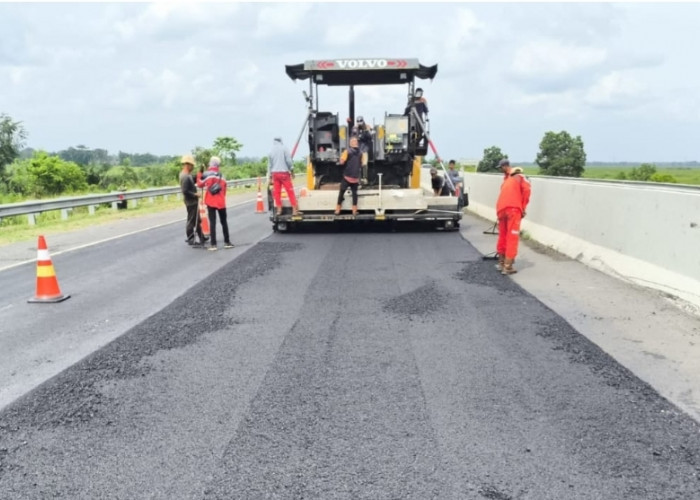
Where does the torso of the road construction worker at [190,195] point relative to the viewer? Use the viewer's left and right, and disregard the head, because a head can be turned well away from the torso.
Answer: facing to the right of the viewer

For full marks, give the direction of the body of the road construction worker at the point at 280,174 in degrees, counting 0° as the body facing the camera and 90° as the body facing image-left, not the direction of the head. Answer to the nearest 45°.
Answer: approximately 180°

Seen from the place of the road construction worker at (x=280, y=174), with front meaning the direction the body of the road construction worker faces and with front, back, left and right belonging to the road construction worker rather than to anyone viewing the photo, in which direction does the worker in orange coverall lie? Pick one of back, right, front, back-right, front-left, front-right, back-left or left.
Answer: back-right

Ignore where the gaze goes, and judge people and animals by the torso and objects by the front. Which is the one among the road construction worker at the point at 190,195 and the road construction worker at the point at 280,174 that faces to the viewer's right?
the road construction worker at the point at 190,195

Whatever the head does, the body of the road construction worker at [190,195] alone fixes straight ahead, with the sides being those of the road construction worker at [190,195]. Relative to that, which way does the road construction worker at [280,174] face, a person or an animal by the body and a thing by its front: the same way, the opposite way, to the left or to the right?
to the left

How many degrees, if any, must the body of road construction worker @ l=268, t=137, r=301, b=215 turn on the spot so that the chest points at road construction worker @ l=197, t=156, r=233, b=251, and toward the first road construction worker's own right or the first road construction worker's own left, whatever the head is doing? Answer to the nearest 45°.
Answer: approximately 135° to the first road construction worker's own left

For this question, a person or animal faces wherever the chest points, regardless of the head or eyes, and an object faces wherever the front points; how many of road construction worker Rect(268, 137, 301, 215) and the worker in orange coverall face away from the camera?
1

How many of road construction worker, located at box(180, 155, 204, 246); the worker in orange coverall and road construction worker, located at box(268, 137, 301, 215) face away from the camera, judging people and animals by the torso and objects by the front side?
1

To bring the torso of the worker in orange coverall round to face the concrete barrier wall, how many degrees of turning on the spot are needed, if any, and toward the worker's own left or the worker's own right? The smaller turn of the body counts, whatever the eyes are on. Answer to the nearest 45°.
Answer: approximately 135° to the worker's own left

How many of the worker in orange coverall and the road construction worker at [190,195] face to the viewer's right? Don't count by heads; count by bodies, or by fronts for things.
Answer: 1

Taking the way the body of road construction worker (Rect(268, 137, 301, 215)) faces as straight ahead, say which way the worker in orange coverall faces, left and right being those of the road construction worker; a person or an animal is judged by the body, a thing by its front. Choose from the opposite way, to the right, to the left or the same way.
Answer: to the left

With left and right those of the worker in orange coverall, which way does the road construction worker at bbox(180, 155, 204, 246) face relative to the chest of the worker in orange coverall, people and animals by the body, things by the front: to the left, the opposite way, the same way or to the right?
the opposite way
